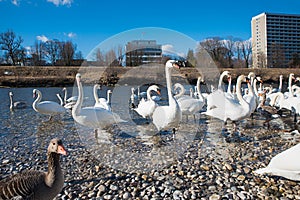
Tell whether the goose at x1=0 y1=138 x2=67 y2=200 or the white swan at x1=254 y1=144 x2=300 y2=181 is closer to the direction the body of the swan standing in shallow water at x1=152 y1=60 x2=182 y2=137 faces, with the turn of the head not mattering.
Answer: the white swan

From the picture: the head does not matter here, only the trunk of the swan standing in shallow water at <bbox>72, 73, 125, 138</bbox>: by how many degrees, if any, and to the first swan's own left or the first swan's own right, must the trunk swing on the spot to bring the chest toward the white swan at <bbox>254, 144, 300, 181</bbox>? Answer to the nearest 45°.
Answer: approximately 135° to the first swan's own left

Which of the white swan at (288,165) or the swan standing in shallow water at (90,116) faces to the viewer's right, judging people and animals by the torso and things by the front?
the white swan

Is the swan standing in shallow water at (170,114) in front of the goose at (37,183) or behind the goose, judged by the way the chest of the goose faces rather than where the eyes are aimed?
in front

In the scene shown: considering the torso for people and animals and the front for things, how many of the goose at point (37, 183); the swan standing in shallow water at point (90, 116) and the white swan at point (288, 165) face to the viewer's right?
2

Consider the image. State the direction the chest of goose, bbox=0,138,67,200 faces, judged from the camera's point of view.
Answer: to the viewer's right

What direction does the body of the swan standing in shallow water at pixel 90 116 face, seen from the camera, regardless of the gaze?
to the viewer's left

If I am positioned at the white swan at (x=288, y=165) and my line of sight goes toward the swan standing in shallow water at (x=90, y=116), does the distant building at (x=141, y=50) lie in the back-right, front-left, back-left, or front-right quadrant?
front-right

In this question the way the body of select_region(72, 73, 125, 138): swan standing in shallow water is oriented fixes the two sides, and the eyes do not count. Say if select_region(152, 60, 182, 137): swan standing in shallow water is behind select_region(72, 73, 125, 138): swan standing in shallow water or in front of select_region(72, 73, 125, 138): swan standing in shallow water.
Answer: behind

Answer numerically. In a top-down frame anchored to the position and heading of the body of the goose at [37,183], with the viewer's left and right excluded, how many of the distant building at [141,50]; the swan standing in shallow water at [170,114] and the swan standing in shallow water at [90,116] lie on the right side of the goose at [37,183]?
0

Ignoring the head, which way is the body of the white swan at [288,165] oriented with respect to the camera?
to the viewer's right

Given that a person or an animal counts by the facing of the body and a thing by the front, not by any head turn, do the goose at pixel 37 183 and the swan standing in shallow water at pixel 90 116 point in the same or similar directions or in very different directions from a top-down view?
very different directions

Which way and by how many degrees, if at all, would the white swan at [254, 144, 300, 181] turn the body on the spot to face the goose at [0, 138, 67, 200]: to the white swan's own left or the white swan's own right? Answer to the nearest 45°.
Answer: approximately 135° to the white swan's own right
